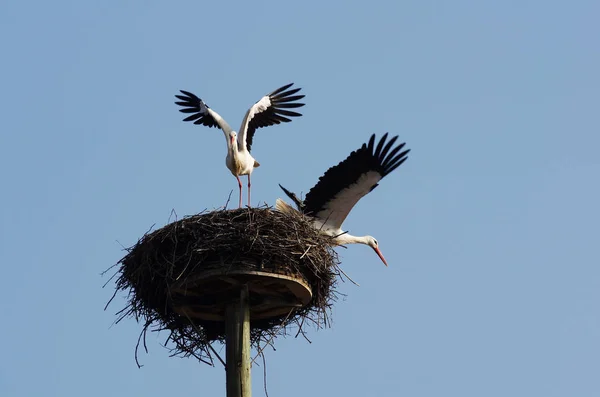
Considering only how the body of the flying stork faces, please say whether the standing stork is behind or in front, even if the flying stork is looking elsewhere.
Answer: behind

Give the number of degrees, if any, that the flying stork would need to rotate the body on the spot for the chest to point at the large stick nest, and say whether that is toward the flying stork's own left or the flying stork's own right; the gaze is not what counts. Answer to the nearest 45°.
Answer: approximately 135° to the flying stork's own right

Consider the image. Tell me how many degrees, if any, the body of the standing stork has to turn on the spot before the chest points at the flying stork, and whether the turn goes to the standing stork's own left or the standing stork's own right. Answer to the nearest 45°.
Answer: approximately 135° to the standing stork's own left

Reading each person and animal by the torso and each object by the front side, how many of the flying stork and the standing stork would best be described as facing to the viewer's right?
1

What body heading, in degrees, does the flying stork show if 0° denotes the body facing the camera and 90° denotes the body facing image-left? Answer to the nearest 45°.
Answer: approximately 270°

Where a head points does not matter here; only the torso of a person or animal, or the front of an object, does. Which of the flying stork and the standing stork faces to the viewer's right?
the flying stork

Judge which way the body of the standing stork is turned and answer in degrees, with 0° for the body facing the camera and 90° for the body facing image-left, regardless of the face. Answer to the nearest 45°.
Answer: approximately 45°
